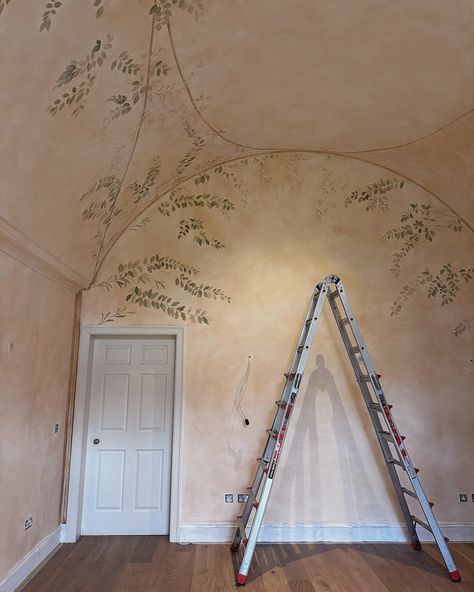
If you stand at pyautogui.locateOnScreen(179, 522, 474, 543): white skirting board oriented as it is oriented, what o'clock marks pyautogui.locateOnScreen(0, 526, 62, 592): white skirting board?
pyautogui.locateOnScreen(0, 526, 62, 592): white skirting board is roughly at 2 o'clock from pyautogui.locateOnScreen(179, 522, 474, 543): white skirting board.

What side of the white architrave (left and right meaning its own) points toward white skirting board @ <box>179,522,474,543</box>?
left

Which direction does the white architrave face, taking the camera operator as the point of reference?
facing the viewer

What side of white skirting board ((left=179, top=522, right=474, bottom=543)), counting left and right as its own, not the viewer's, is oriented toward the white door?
right

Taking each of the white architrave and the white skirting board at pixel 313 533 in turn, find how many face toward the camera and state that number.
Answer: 2

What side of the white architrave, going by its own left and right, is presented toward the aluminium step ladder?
left
